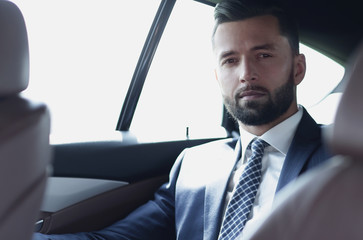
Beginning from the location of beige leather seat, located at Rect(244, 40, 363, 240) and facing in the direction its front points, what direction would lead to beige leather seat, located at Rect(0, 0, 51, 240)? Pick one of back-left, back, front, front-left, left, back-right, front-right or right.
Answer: front-right

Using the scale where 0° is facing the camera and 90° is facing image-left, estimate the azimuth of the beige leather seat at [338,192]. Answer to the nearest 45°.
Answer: approximately 45°
